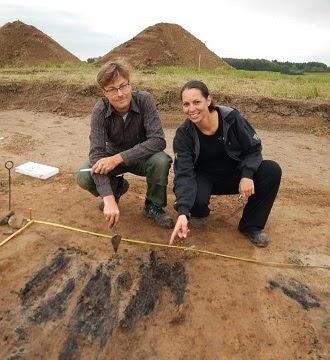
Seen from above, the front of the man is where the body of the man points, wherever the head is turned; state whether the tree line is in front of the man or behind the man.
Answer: behind

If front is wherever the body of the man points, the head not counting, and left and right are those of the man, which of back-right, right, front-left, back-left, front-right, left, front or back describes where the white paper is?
back-right

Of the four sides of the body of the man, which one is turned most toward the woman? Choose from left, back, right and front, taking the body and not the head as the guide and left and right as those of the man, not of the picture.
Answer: left

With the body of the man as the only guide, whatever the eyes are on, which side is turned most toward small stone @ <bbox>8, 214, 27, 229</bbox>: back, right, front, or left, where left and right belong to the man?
right

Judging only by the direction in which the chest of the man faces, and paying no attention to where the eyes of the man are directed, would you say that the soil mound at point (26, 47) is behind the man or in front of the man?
behind

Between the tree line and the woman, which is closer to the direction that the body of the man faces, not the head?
the woman

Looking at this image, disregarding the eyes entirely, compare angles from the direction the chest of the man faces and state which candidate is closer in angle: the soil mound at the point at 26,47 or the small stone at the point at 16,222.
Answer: the small stone

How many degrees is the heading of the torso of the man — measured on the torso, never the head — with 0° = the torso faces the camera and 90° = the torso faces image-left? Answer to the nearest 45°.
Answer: approximately 0°

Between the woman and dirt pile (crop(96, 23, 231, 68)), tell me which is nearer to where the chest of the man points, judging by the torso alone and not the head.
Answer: the woman

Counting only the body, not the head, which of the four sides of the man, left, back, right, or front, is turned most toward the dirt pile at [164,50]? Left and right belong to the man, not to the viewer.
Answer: back
